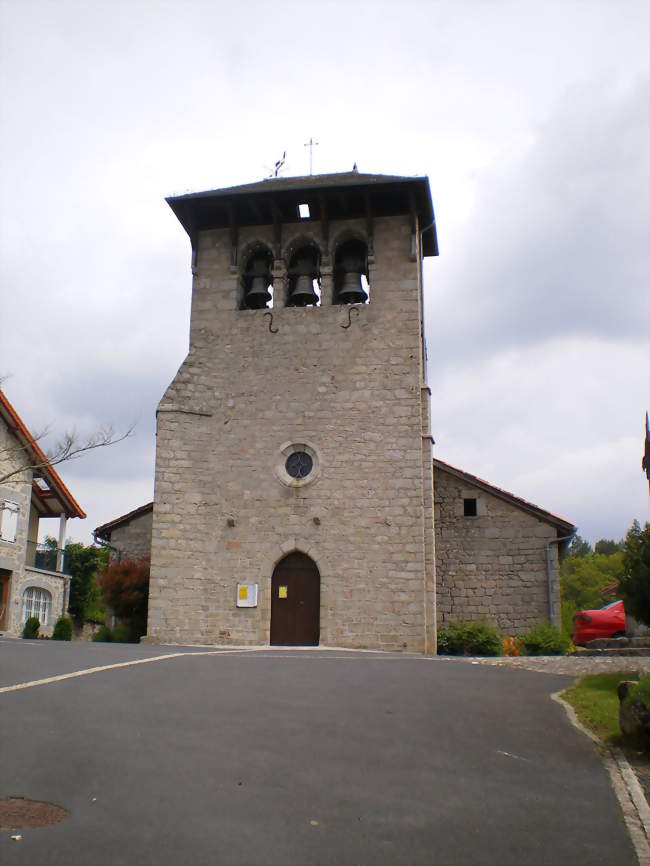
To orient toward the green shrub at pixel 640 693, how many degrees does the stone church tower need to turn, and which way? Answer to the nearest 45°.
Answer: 0° — it already faces it

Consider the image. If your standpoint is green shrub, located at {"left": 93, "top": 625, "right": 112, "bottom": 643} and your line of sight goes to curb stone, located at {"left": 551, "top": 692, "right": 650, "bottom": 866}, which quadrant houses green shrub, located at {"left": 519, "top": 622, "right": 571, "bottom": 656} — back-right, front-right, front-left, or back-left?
front-left

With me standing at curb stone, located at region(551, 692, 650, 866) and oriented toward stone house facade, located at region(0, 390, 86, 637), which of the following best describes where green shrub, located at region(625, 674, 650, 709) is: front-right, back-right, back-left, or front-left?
front-right

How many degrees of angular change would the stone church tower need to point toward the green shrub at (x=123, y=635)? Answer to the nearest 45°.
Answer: approximately 135° to its right

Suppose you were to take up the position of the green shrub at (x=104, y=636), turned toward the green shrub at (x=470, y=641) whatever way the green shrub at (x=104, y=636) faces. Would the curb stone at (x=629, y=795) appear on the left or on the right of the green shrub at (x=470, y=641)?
right

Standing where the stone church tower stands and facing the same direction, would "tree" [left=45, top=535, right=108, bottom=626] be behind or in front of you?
behind

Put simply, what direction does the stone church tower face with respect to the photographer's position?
facing the viewer

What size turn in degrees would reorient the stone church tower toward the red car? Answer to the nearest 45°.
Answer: approximately 90° to its left

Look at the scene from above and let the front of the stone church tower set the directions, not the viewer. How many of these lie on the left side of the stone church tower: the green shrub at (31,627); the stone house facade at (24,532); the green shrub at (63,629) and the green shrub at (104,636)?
0

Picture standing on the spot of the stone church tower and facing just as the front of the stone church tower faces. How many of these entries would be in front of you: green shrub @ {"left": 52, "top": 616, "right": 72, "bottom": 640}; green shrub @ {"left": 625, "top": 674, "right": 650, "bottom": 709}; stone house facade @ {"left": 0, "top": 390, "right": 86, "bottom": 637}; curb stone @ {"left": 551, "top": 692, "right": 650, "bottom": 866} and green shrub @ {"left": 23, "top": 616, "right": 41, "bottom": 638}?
2

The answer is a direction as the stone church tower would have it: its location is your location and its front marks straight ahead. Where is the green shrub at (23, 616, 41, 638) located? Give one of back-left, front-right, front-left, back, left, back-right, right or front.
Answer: back-right

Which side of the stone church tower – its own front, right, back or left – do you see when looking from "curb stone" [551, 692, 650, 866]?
front

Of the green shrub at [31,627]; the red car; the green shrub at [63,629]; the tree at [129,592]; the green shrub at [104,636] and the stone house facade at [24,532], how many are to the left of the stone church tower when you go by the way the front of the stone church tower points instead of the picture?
1

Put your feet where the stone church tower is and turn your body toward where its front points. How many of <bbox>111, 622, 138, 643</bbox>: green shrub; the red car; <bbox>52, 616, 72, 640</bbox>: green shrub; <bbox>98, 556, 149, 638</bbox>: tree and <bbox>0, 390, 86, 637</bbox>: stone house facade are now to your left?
1

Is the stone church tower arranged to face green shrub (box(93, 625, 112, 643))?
no
